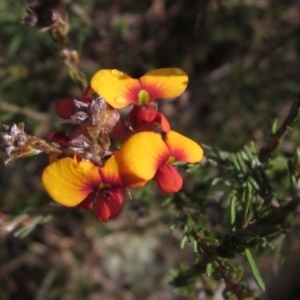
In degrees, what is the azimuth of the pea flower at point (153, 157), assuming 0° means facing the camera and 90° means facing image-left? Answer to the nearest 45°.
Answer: approximately 315°

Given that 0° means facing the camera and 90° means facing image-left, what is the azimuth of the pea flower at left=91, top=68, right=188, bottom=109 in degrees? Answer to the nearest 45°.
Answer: approximately 0°
